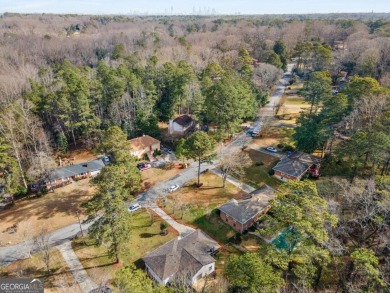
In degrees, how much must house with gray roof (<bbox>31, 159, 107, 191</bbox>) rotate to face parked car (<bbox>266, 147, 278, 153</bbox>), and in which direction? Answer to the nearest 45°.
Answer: approximately 45° to its left

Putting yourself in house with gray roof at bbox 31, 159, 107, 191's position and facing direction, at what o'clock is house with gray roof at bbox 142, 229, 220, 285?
house with gray roof at bbox 142, 229, 220, 285 is roughly at 11 o'clock from house with gray roof at bbox 31, 159, 107, 191.

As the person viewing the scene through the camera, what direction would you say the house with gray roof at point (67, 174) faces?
facing the viewer and to the right of the viewer

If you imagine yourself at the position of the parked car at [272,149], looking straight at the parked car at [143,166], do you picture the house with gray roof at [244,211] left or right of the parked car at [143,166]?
left

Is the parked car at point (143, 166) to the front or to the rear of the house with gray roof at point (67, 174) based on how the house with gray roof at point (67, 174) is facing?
to the front

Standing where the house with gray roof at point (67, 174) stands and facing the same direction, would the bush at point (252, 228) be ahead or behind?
ahead

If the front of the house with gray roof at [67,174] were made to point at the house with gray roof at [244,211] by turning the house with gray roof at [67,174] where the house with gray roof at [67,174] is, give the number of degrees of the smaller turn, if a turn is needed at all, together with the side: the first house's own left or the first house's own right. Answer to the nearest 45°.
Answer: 0° — it already faces it

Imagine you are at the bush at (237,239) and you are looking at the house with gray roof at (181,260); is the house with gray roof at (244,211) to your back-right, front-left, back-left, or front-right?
back-right
